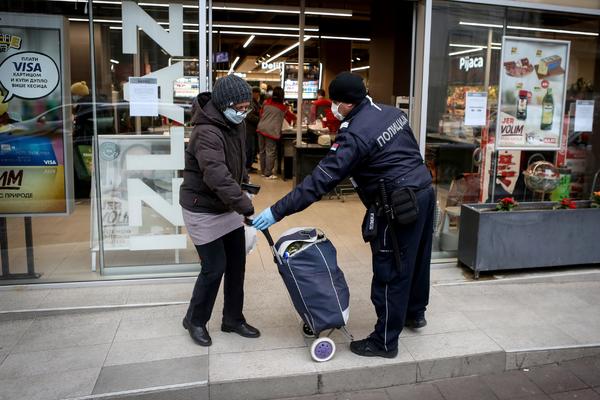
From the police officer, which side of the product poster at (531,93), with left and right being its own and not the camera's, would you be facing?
front

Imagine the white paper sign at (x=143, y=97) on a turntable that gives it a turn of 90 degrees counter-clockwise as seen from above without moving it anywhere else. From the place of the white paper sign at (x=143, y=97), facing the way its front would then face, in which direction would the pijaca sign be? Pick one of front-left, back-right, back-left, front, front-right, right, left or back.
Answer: front

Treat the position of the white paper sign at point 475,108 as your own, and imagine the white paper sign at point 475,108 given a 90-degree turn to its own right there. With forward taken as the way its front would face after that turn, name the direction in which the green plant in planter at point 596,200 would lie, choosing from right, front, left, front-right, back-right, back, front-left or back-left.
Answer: back

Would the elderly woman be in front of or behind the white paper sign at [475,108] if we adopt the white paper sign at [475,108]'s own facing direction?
in front

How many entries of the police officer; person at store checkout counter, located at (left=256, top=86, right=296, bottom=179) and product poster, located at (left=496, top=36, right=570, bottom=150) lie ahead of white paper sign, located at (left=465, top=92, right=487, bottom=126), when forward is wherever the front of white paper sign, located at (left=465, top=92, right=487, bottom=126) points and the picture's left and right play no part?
1

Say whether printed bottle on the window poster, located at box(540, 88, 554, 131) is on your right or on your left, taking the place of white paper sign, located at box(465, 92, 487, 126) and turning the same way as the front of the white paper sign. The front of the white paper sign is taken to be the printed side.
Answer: on your left

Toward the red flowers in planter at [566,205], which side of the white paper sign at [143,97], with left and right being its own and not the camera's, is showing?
left

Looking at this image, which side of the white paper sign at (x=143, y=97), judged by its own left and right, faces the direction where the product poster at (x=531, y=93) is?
left

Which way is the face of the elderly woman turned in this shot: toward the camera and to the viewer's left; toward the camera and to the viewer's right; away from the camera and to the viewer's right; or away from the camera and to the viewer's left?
toward the camera and to the viewer's right

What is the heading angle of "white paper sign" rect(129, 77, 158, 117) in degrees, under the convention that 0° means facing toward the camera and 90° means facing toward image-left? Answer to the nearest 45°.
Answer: approximately 0°

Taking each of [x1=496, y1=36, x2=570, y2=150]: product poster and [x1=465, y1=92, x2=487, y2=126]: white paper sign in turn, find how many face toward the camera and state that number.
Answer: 2

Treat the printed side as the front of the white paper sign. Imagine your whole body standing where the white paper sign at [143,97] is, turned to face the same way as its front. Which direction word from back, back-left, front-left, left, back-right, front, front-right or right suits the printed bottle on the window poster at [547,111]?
left

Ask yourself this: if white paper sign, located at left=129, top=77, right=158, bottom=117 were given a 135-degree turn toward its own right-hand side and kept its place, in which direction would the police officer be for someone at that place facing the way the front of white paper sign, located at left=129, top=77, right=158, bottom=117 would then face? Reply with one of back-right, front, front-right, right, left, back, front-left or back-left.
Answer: back

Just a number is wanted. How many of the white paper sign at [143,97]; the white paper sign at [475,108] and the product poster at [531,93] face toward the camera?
3
